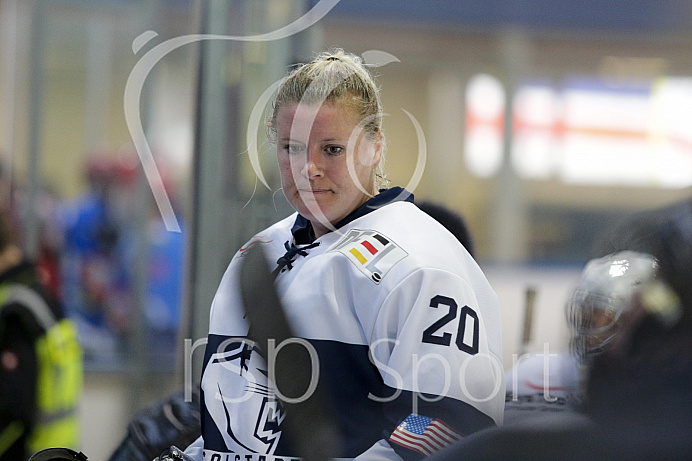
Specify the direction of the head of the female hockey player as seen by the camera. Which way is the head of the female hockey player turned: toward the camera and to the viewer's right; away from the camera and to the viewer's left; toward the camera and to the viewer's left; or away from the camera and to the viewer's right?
toward the camera and to the viewer's left

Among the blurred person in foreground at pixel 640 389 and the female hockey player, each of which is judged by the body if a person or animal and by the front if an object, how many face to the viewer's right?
0

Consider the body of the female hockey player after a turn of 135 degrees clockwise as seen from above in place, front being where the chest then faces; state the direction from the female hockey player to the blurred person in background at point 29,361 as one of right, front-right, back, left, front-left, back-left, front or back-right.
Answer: front-left

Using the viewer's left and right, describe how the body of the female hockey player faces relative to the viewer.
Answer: facing the viewer and to the left of the viewer
